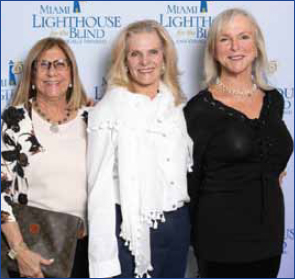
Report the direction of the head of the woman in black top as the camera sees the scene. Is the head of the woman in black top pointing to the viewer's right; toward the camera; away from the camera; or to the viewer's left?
toward the camera

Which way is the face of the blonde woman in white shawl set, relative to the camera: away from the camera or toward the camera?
toward the camera

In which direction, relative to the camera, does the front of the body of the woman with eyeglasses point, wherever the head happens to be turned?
toward the camera

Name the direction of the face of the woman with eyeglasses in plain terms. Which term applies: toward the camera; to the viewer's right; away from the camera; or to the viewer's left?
toward the camera

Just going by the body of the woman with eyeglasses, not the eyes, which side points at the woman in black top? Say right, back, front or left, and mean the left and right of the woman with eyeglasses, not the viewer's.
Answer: left
